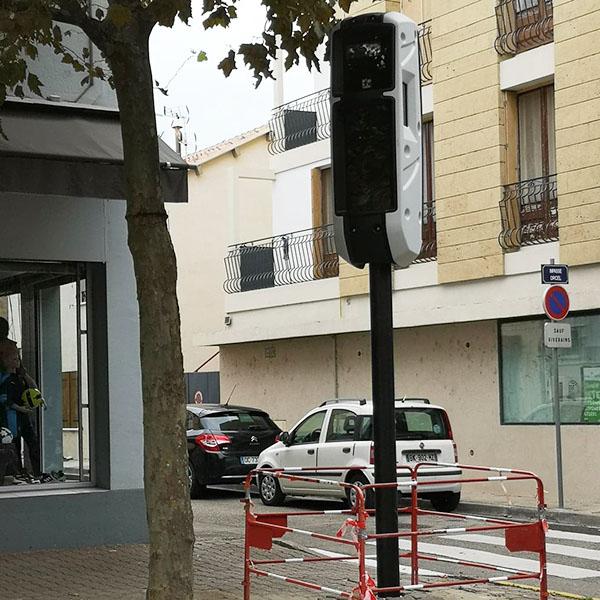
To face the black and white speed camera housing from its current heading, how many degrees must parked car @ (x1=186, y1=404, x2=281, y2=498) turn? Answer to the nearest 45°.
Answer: approximately 135° to its left

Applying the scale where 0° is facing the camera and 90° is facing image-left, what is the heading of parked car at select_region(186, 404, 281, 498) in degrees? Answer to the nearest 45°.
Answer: approximately 135°

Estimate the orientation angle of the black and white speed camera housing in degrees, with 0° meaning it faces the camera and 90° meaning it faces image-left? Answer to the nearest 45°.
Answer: approximately 45°

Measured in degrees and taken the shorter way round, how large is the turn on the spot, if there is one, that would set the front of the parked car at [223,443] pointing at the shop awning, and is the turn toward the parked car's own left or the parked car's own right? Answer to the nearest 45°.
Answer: approximately 135° to the parked car's own left
